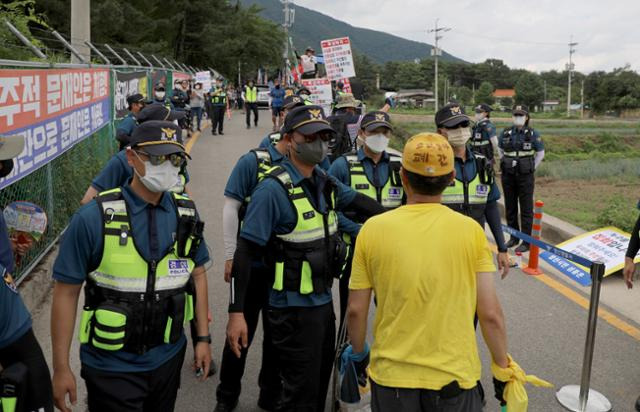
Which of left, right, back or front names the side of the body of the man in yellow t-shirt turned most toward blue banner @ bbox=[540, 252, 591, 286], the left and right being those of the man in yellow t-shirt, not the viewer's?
front

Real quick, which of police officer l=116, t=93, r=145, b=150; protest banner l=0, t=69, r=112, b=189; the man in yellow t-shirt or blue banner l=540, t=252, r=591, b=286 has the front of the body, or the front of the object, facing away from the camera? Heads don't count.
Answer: the man in yellow t-shirt

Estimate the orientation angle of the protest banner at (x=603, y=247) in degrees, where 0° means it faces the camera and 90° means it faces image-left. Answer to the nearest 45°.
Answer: approximately 45°

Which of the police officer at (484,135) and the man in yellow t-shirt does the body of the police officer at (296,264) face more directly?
the man in yellow t-shirt

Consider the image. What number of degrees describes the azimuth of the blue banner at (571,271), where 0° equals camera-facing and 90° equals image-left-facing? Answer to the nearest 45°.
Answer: approximately 45°

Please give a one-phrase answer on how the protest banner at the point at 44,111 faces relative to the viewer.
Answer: facing the viewer and to the right of the viewer

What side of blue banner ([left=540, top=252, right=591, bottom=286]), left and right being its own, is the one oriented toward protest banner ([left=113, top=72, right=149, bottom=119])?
right

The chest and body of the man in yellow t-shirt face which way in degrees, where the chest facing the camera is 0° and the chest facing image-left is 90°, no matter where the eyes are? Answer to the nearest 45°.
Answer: approximately 180°

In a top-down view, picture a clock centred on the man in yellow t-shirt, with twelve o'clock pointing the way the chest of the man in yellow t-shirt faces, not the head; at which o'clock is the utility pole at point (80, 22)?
The utility pole is roughly at 11 o'clock from the man in yellow t-shirt.
